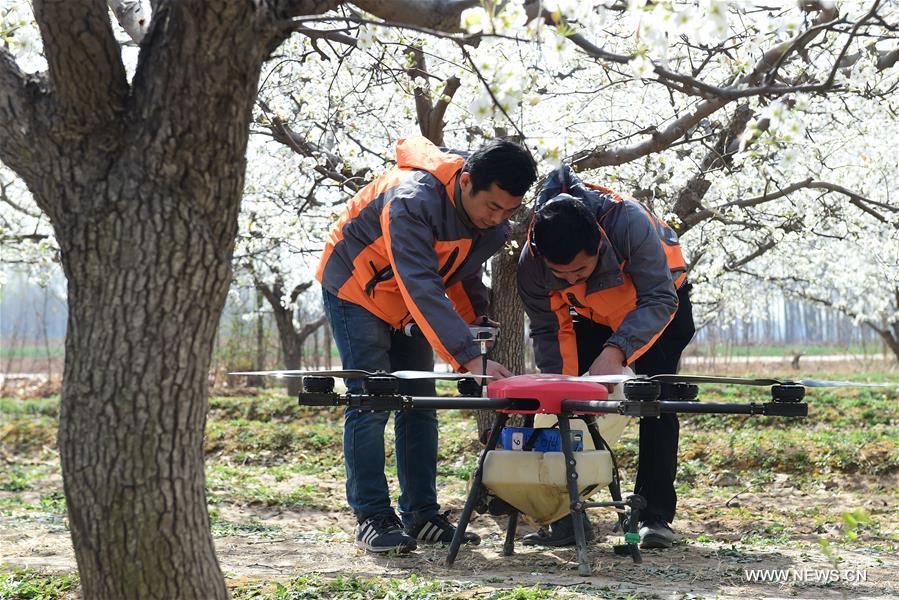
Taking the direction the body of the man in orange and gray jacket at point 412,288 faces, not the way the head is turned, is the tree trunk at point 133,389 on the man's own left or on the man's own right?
on the man's own right

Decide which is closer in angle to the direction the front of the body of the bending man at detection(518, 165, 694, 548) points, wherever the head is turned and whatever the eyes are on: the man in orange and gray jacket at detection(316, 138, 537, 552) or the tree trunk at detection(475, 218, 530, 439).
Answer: the man in orange and gray jacket

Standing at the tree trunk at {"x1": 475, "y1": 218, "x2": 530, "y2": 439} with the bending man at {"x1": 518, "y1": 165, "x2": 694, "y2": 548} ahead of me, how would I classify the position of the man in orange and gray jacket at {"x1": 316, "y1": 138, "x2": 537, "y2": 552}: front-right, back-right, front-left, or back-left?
front-right

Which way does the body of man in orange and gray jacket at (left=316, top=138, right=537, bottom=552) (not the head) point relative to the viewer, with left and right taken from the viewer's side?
facing the viewer and to the right of the viewer

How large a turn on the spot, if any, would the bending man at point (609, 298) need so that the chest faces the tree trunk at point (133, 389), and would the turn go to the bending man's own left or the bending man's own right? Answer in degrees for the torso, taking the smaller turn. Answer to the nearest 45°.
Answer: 0° — they already face it

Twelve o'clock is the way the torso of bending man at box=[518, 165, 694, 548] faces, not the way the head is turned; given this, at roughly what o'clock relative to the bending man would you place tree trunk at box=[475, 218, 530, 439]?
The tree trunk is roughly at 4 o'clock from the bending man.

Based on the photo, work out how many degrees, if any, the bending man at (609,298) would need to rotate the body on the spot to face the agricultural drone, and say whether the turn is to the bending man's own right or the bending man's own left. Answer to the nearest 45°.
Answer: approximately 45° to the bending man's own left

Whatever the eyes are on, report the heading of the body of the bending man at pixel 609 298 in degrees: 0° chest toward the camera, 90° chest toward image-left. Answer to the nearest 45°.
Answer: approximately 45°

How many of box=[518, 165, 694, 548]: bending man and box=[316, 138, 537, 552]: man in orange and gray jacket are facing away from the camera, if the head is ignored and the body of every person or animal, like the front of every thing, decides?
0

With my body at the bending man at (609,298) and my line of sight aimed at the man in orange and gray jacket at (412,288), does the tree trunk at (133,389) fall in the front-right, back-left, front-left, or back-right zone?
front-left

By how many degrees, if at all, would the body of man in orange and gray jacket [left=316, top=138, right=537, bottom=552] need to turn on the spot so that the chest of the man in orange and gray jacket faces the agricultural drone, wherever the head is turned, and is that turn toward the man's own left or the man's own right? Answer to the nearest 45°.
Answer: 0° — they already face it

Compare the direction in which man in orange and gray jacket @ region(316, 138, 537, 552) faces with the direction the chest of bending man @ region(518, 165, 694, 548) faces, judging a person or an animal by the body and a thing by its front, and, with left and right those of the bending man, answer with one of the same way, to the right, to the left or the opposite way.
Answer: to the left

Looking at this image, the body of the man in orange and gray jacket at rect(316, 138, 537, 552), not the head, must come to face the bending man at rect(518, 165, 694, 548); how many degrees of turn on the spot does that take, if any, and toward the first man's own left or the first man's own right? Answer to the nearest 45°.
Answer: approximately 45° to the first man's own left
